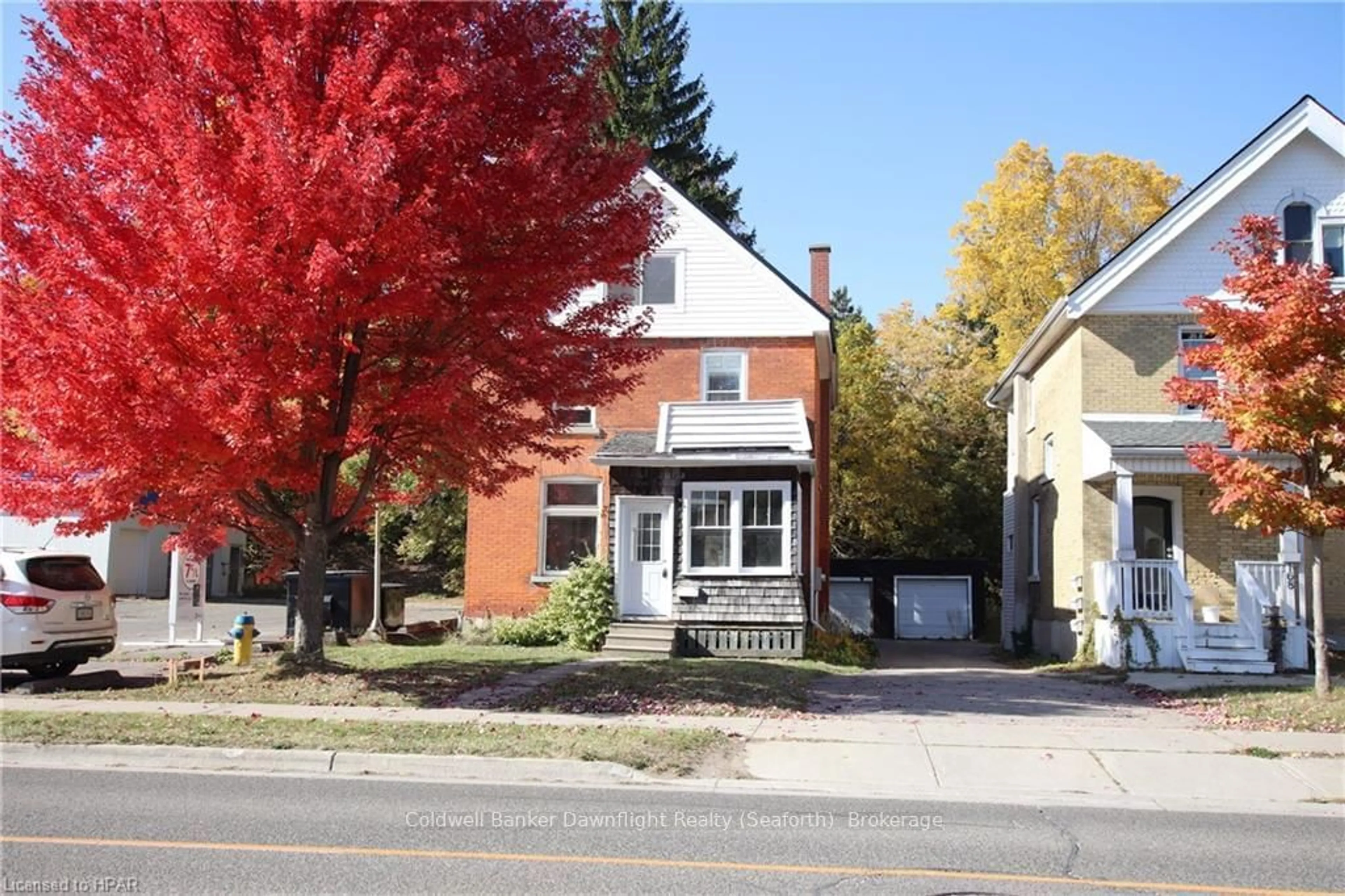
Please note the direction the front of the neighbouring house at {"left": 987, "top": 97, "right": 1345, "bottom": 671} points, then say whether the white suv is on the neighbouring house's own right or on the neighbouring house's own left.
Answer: on the neighbouring house's own right

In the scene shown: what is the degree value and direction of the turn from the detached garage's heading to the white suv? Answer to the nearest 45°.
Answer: approximately 45° to its right

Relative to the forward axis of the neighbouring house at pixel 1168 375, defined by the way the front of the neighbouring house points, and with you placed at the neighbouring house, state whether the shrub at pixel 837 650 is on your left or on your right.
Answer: on your right

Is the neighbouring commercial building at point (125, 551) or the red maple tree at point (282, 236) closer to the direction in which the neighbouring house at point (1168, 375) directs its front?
the red maple tree

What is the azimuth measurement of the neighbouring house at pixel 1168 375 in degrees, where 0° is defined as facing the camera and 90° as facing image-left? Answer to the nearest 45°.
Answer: approximately 0°

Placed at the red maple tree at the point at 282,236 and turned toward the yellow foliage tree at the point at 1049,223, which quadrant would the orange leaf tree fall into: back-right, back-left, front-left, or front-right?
front-right

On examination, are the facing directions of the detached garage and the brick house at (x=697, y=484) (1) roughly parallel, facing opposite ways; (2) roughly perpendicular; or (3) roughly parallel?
roughly parallel

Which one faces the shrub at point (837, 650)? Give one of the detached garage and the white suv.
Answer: the detached garage

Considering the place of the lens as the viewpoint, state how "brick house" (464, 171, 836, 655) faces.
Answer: facing the viewer

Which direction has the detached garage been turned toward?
toward the camera

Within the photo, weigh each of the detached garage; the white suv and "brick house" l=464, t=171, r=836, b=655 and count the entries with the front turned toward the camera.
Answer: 2

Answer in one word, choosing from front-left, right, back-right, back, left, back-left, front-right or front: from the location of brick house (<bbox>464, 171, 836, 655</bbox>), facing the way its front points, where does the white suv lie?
front-right

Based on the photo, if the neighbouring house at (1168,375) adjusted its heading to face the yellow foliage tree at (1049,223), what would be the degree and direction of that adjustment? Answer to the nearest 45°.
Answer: approximately 180°

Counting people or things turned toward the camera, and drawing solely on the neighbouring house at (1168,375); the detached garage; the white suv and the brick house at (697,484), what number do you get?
3
